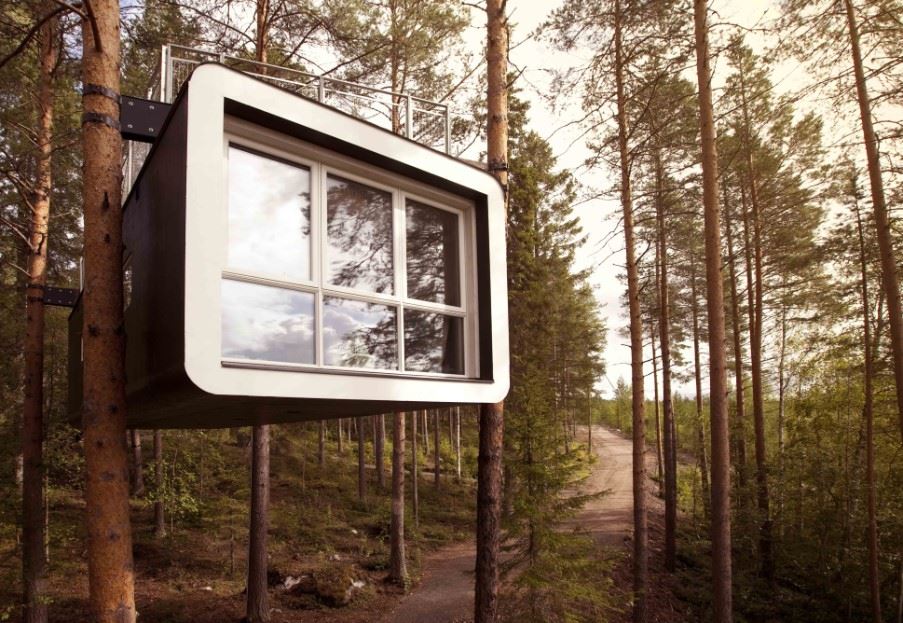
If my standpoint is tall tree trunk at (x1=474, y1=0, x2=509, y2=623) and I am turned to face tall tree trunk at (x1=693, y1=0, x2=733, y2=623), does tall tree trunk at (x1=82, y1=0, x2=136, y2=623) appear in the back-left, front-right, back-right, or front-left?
back-right

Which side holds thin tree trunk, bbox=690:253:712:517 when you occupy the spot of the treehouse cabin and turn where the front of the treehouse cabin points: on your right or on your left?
on your left

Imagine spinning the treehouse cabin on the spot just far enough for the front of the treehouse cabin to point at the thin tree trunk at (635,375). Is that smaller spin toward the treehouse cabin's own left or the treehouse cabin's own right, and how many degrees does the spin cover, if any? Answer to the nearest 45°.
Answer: approximately 90° to the treehouse cabin's own left

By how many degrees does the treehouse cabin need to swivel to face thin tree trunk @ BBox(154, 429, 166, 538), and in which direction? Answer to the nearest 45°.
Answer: approximately 135° to its left

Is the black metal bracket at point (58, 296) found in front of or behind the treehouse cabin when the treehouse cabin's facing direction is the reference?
behind

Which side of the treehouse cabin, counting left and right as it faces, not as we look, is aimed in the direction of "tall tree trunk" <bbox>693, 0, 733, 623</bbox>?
left

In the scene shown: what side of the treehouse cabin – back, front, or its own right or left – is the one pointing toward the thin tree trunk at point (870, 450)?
left

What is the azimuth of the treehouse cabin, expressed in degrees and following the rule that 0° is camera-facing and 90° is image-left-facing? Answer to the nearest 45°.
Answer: approximately 315°

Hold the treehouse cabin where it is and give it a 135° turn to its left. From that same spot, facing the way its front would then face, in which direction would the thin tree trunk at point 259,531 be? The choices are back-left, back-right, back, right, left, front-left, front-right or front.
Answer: front
